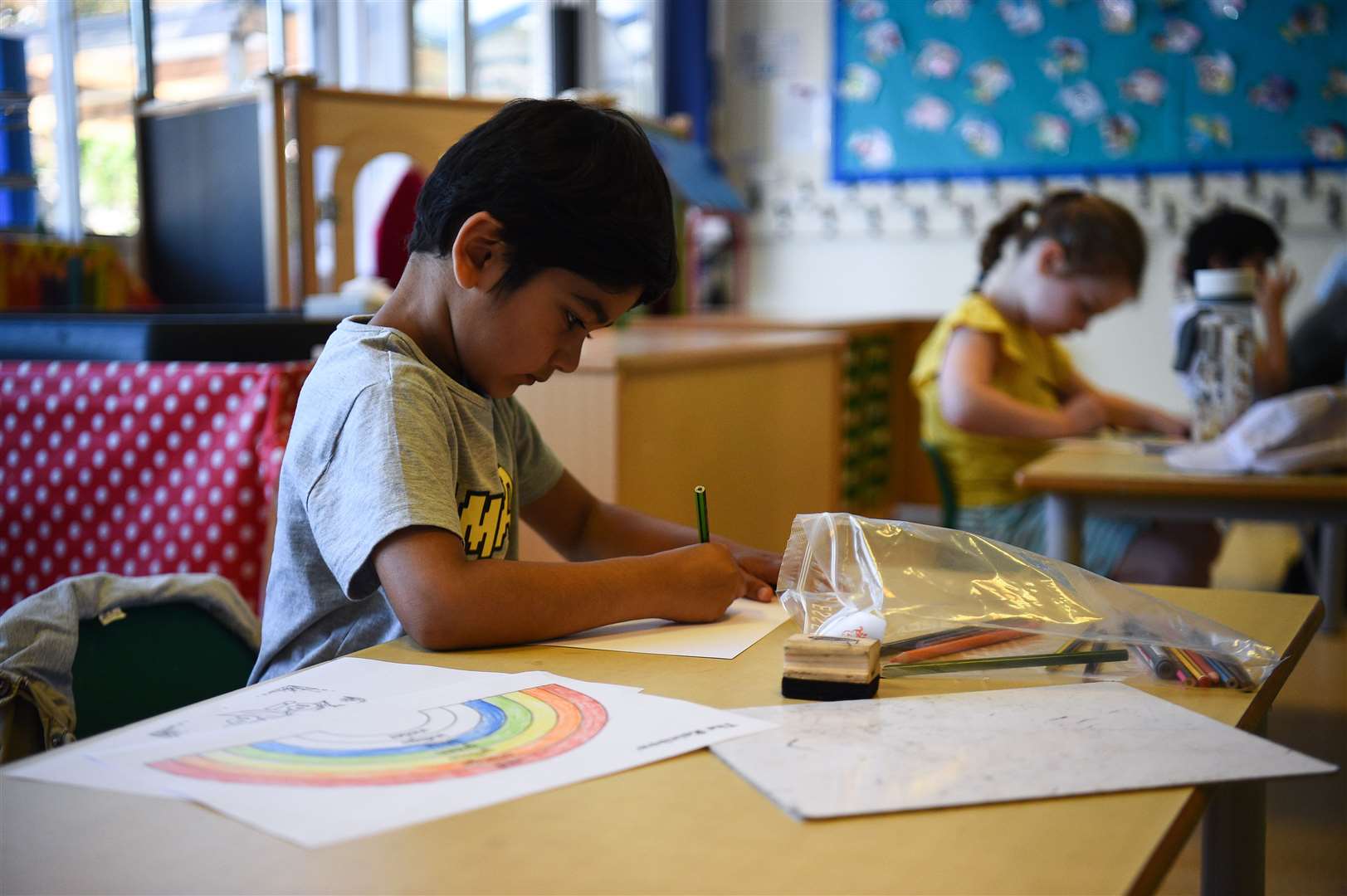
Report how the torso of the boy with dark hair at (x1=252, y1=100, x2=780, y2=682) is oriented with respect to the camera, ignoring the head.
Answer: to the viewer's right

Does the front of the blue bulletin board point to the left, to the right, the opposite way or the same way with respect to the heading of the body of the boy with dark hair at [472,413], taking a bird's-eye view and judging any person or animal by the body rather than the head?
to the right

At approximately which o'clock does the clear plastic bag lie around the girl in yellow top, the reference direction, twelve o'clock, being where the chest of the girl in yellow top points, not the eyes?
The clear plastic bag is roughly at 3 o'clock from the girl in yellow top.

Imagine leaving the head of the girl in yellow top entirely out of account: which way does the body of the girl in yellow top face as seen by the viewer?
to the viewer's right

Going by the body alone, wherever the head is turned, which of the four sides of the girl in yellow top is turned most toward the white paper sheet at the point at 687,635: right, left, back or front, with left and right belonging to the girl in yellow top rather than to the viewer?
right
